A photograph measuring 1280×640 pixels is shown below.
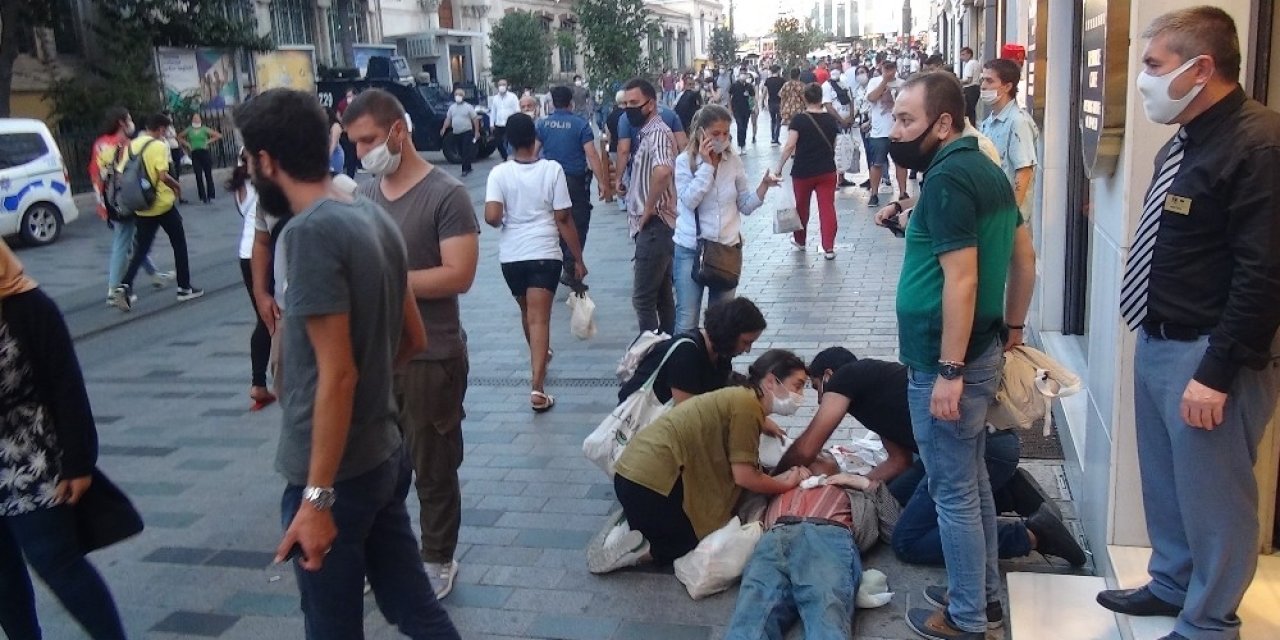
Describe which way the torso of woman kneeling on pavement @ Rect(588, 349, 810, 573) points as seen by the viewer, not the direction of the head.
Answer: to the viewer's right

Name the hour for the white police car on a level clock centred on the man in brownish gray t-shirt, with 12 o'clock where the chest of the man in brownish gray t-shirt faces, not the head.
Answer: The white police car is roughly at 4 o'clock from the man in brownish gray t-shirt.

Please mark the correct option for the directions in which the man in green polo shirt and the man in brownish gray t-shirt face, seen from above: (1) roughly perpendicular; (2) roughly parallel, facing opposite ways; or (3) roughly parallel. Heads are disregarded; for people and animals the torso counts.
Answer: roughly perpendicular

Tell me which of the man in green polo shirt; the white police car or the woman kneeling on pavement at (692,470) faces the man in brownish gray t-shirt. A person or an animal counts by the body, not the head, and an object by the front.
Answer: the man in green polo shirt

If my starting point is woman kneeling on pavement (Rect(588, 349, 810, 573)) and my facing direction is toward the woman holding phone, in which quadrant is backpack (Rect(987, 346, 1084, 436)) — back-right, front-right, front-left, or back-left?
back-right

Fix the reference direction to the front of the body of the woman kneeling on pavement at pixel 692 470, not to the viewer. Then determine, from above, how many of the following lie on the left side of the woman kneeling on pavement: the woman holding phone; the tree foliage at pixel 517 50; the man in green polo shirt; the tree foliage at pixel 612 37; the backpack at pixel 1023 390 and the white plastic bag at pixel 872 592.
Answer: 3

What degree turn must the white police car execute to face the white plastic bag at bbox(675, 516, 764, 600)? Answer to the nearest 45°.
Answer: approximately 90° to its left

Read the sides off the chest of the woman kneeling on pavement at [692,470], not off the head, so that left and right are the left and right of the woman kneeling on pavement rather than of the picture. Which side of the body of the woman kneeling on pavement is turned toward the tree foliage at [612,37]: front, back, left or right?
left

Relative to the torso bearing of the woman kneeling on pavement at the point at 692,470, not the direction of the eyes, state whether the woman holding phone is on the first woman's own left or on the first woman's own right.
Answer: on the first woman's own left

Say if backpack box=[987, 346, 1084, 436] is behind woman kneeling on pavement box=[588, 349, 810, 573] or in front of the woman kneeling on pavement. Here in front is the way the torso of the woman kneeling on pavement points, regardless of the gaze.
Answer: in front

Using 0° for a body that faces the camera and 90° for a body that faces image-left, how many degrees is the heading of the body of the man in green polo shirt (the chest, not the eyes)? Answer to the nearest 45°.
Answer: approximately 90°

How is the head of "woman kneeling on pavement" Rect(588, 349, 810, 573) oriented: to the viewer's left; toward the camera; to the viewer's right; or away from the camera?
to the viewer's right
